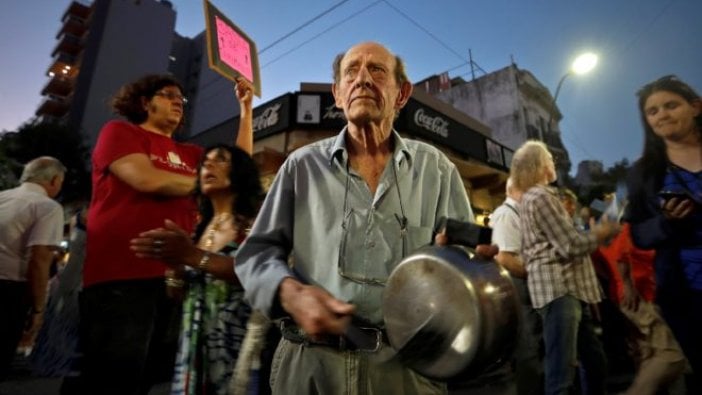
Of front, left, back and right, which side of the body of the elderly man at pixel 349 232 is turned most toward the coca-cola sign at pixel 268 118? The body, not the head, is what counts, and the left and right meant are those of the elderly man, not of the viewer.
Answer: back

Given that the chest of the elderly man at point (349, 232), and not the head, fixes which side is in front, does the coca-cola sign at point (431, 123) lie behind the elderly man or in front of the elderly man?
behind

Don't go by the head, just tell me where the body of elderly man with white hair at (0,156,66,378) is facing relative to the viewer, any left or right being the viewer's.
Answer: facing away from the viewer and to the right of the viewer

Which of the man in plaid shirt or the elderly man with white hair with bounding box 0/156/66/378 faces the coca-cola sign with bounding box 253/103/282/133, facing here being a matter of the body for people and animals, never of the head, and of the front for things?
the elderly man with white hair

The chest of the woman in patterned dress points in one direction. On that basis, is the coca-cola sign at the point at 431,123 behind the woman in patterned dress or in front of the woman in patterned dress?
behind

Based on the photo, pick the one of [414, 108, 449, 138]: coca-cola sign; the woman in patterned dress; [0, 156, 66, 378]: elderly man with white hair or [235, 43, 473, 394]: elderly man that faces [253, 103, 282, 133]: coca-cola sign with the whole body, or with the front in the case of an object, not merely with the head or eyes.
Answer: the elderly man with white hair

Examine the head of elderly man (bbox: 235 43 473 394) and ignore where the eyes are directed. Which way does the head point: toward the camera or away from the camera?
toward the camera

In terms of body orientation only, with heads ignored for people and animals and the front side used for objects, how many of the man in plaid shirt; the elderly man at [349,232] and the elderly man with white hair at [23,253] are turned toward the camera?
1

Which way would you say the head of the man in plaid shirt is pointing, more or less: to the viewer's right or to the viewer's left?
to the viewer's right

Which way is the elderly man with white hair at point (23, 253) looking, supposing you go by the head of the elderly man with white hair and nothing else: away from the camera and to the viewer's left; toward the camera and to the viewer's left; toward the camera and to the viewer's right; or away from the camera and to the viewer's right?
away from the camera and to the viewer's right

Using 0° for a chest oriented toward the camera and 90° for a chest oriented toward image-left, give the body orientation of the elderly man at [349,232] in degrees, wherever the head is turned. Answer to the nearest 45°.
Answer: approximately 0°

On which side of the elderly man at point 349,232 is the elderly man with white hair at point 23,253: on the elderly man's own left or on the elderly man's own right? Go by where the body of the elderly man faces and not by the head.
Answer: on the elderly man's own right

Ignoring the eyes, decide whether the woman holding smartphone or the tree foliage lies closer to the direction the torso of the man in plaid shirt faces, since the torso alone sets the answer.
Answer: the woman holding smartphone

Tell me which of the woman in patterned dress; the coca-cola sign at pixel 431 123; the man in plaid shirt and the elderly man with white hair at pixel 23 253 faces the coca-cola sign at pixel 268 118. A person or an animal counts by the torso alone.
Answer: the elderly man with white hair

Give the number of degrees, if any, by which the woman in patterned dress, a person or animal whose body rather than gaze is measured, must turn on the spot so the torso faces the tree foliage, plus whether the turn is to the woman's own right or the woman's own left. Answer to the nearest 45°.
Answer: approximately 135° to the woman's own right

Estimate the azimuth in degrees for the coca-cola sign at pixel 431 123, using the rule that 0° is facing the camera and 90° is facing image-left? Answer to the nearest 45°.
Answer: approximately 315°
